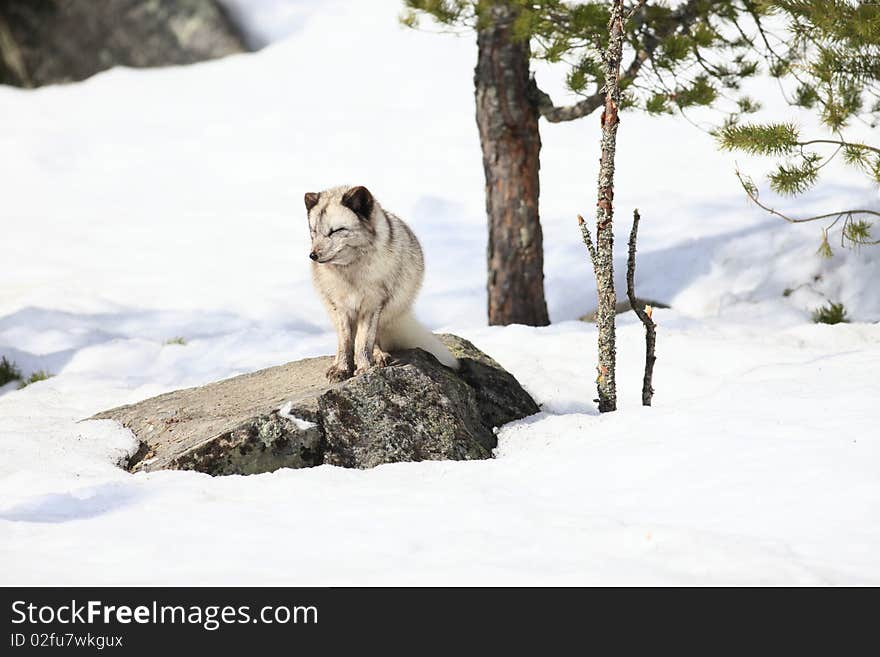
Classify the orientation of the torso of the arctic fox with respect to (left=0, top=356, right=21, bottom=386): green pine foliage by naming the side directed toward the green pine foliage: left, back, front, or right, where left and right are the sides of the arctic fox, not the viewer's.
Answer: right

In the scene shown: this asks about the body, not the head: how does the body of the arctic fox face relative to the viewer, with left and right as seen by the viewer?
facing the viewer and to the left of the viewer

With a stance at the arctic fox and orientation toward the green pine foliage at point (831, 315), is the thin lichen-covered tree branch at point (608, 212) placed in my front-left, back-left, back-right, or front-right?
front-right

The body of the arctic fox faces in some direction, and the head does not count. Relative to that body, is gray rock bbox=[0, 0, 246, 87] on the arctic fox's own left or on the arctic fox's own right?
on the arctic fox's own right

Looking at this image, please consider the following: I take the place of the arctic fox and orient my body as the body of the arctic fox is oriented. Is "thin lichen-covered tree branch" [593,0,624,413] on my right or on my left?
on my left

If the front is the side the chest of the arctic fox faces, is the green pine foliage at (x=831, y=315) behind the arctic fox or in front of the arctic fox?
behind

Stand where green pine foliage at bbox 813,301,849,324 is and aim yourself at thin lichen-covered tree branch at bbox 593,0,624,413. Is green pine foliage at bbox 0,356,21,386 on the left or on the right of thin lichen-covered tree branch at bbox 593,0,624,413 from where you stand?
right

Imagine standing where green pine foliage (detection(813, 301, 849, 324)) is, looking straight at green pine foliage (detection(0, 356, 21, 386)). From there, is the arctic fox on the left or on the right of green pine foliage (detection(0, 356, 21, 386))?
left
